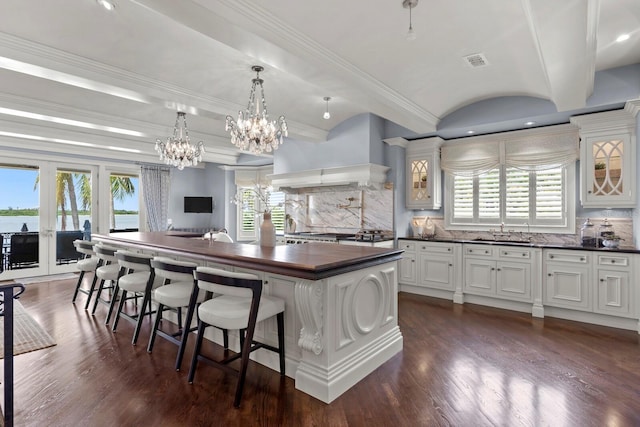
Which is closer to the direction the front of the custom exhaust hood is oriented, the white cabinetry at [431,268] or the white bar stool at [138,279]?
the white bar stool

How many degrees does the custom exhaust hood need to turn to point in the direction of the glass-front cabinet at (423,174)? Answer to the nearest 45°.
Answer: approximately 135° to its left

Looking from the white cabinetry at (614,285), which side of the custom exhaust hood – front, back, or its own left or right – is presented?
left

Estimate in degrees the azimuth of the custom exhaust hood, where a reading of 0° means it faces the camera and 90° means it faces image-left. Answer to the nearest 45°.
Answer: approximately 45°

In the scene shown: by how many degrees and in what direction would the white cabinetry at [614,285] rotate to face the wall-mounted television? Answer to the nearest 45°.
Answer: approximately 90° to its right

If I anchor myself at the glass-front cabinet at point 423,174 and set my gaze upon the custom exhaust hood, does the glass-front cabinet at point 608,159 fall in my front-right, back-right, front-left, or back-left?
back-left

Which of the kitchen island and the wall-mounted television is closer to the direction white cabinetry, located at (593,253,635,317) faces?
the kitchen island

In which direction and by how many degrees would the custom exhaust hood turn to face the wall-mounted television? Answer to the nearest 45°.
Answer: approximately 90° to its right

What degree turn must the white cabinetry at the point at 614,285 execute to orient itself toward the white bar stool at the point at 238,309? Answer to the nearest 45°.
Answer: approximately 45° to its right
